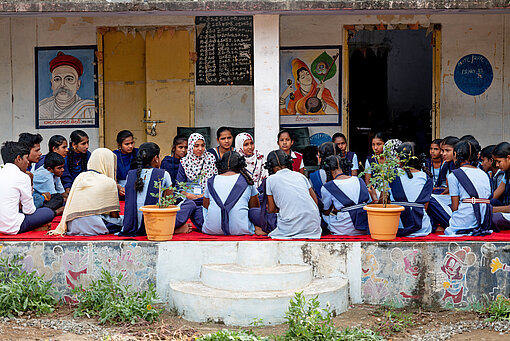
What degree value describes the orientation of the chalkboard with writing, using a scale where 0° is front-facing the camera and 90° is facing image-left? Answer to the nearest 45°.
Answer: approximately 0°

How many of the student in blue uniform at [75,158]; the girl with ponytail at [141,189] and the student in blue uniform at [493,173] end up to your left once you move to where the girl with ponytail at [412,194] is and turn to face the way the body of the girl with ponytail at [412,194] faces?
2

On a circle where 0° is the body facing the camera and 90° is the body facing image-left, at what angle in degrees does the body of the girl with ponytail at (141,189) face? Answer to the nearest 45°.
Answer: approximately 225°

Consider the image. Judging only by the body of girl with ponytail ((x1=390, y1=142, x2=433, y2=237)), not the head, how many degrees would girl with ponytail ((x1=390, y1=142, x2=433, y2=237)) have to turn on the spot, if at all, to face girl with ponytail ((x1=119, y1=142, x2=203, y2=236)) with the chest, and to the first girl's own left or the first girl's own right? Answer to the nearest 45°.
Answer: approximately 90° to the first girl's own left

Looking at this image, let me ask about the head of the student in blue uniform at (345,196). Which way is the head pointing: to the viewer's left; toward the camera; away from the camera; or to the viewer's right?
away from the camera

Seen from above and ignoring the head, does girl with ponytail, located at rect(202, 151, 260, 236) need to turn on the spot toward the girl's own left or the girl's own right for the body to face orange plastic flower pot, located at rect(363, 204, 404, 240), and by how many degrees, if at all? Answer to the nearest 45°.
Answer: approximately 90° to the girl's own right

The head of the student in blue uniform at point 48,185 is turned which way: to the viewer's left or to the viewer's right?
to the viewer's right

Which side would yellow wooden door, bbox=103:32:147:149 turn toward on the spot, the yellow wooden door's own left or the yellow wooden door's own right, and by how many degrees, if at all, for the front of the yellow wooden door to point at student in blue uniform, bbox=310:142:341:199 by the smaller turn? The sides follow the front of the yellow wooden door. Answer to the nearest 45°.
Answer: approximately 45° to the yellow wooden door's own left

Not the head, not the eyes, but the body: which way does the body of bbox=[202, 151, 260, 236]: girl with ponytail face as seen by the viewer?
away from the camera

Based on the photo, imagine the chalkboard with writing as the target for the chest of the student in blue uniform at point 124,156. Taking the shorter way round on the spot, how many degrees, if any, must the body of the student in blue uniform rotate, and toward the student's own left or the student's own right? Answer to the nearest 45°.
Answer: approximately 90° to the student's own left

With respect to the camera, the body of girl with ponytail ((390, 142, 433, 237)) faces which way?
away from the camera

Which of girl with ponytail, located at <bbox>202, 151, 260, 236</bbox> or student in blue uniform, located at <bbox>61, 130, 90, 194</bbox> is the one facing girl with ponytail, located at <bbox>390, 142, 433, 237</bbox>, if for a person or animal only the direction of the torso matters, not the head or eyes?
the student in blue uniform
